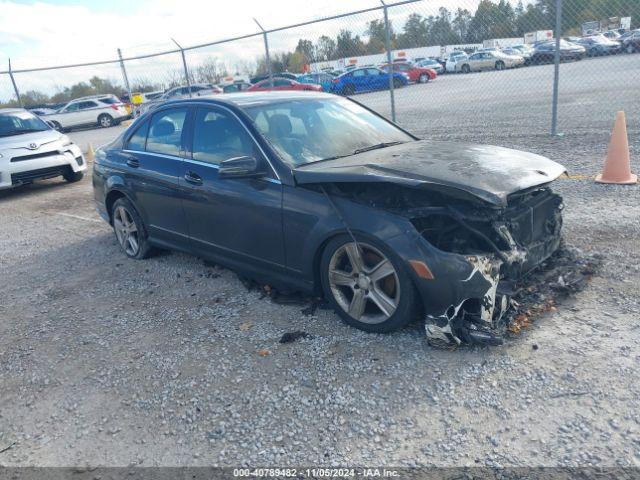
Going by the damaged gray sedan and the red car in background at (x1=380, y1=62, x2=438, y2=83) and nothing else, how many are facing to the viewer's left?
0

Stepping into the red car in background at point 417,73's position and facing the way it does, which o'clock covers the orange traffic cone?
The orange traffic cone is roughly at 3 o'clock from the red car in background.

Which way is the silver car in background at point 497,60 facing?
to the viewer's right

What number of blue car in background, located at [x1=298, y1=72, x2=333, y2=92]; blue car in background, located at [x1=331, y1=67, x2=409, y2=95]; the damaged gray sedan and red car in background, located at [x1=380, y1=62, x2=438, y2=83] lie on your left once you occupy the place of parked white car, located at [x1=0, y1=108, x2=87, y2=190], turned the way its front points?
3

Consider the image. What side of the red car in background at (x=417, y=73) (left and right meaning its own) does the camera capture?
right

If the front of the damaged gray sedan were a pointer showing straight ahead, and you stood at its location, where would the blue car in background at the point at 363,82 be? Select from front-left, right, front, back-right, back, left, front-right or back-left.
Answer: back-left

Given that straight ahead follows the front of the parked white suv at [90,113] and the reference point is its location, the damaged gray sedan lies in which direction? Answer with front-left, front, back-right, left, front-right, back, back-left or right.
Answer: back-left

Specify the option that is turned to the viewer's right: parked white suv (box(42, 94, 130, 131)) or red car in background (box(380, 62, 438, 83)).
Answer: the red car in background
